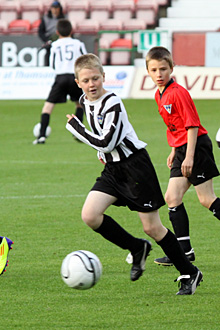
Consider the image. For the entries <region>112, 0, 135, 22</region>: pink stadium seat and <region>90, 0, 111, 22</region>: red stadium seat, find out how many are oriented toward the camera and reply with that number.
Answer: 2

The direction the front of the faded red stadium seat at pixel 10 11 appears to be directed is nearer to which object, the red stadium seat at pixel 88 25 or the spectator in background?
the spectator in background

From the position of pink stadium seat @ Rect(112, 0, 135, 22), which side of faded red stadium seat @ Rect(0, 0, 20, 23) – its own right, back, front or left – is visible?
left

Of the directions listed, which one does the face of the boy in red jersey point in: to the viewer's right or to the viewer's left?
to the viewer's left

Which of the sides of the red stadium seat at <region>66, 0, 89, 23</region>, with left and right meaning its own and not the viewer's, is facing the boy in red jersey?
front

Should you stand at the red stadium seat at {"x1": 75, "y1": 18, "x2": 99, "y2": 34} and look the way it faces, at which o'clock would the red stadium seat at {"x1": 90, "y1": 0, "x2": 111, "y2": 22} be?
the red stadium seat at {"x1": 90, "y1": 0, "x2": 111, "y2": 22} is roughly at 7 o'clock from the red stadium seat at {"x1": 75, "y1": 18, "x2": 99, "y2": 34}.

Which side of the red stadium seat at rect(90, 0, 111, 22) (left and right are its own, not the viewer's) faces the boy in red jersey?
front

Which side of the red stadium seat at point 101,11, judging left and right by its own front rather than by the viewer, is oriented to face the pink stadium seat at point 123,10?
left

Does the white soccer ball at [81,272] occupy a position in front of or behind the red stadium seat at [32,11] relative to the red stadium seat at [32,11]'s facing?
in front
